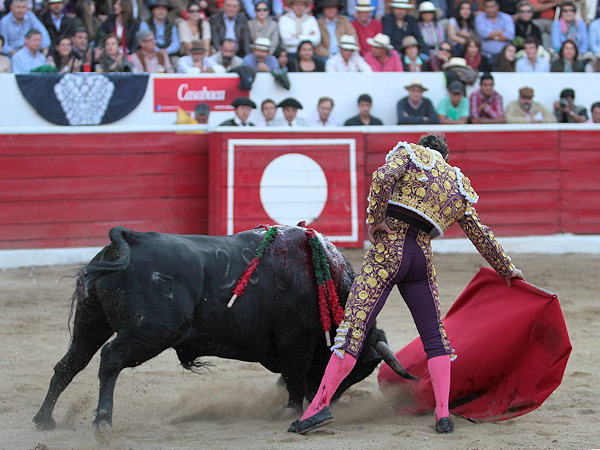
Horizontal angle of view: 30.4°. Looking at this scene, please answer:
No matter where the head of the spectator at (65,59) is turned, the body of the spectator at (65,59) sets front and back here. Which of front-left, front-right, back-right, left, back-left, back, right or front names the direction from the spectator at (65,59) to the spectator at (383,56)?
left

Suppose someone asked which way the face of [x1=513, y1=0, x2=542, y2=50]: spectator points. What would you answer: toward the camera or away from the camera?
toward the camera

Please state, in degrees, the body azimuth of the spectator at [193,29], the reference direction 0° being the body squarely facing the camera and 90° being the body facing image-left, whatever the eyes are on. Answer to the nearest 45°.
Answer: approximately 0°

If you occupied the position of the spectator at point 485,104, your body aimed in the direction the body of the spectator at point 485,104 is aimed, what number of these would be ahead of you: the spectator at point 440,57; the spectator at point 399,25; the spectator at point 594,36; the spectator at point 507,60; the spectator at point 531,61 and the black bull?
1

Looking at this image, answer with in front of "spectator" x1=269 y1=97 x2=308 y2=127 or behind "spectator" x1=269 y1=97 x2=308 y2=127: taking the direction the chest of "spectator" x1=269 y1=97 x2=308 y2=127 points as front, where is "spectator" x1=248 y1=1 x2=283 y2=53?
behind

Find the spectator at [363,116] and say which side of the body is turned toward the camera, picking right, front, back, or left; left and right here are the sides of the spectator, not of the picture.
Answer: front

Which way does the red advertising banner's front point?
toward the camera

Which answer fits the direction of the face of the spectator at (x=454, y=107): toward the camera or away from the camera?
toward the camera

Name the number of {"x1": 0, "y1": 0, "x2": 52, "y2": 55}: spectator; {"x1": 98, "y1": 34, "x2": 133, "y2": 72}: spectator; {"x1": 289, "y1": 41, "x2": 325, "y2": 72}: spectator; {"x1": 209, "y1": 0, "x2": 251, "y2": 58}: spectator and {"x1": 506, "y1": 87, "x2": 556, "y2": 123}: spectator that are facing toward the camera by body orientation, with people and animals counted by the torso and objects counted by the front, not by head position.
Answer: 5

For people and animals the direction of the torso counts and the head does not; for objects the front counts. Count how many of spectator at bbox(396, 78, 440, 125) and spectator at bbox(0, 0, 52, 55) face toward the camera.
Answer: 2

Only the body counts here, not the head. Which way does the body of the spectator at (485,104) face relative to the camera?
toward the camera

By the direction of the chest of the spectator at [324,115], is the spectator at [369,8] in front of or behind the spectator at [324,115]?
behind

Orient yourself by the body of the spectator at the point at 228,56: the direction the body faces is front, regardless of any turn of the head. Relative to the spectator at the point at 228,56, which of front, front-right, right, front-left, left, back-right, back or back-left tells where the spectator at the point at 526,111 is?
left

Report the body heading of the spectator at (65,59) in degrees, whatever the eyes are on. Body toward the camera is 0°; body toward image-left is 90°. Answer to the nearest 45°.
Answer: approximately 0°
